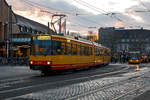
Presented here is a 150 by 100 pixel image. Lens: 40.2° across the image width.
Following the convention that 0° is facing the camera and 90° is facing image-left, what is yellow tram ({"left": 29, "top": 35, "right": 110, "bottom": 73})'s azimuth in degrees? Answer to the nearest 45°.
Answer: approximately 45°

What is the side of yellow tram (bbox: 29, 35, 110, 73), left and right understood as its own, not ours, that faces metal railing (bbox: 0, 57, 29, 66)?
right
